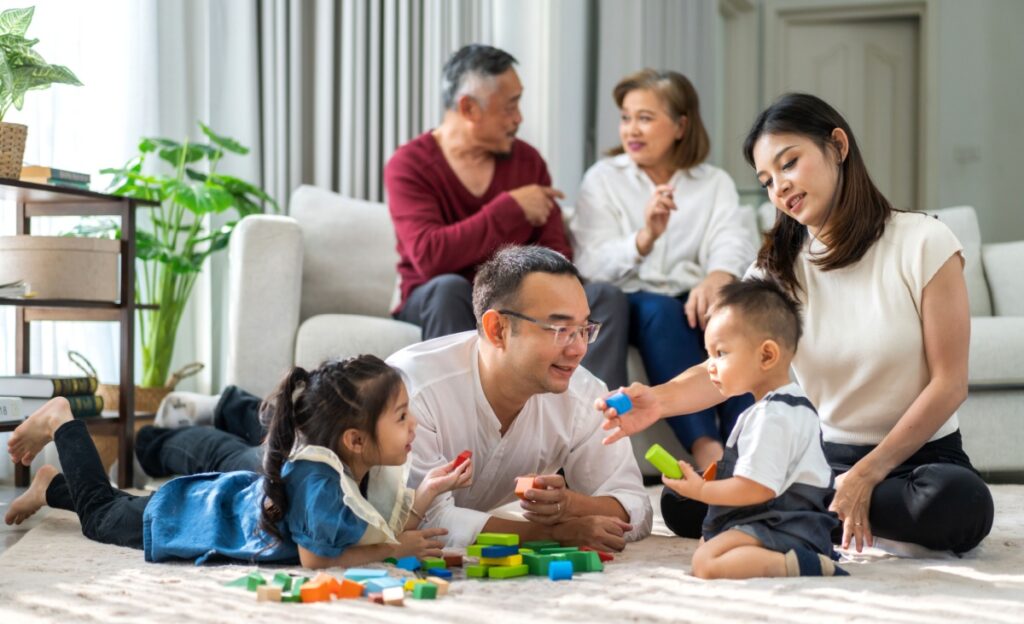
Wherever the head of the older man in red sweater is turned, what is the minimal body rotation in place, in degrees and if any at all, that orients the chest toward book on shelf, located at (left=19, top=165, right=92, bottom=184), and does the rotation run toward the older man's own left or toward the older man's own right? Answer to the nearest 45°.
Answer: approximately 135° to the older man's own right

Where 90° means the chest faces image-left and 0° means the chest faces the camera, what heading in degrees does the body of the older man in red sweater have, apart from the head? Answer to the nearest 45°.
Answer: approximately 315°

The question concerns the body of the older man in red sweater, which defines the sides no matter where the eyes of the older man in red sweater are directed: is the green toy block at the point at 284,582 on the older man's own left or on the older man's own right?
on the older man's own right

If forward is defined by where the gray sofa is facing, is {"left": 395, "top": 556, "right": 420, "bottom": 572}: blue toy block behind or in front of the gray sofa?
in front

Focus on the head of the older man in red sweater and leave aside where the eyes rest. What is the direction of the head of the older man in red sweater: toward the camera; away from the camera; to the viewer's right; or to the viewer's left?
to the viewer's right

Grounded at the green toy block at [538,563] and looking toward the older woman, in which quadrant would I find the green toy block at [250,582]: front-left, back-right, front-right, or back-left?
back-left

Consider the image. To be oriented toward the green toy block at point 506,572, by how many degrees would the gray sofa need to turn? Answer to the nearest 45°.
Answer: approximately 45° to its left

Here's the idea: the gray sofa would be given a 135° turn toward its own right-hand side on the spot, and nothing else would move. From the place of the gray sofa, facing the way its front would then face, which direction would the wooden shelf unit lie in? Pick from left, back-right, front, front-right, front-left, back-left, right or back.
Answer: front-left

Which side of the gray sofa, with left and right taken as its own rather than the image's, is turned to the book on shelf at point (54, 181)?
right

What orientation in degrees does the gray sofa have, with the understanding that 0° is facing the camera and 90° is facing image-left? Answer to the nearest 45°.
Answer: approximately 0°

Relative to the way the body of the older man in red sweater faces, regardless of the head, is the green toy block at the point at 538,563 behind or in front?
in front

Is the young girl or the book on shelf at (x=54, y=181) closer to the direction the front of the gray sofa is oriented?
the young girl
